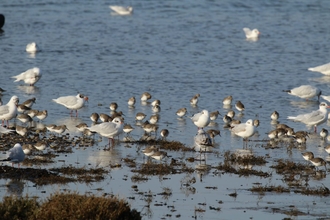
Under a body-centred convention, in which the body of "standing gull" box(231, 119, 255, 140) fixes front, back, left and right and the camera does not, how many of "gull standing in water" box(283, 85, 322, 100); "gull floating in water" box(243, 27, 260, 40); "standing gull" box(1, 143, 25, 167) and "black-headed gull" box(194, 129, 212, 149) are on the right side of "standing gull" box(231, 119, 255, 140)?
2
